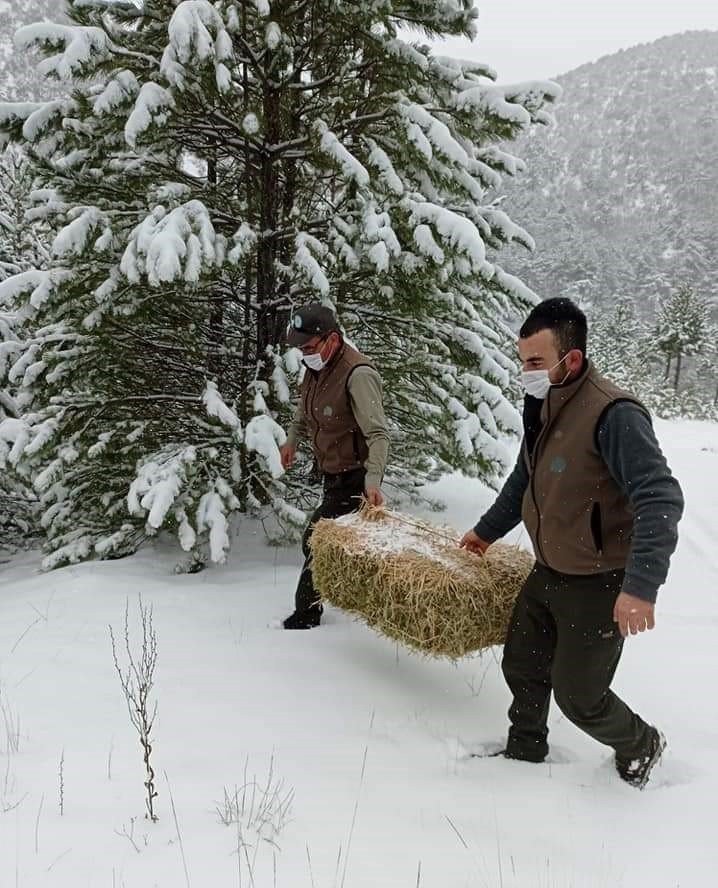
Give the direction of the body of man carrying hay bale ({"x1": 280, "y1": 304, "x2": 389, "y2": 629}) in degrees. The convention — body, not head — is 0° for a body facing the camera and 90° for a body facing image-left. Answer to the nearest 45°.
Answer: approximately 45°

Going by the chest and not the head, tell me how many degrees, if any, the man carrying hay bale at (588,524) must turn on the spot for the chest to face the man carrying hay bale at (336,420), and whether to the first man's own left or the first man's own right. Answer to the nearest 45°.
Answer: approximately 90° to the first man's own right

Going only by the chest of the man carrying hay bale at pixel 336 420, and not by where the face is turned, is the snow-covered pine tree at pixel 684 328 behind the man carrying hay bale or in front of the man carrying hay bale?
behind

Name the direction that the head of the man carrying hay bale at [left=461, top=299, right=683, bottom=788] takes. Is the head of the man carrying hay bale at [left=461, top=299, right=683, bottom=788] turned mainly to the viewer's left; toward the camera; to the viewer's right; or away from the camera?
to the viewer's left

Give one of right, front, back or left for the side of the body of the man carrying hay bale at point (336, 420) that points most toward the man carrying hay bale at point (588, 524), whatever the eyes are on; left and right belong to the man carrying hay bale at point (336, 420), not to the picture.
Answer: left

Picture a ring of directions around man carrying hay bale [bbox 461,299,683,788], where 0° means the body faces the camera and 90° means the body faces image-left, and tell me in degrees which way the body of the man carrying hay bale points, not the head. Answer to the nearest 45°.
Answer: approximately 45°

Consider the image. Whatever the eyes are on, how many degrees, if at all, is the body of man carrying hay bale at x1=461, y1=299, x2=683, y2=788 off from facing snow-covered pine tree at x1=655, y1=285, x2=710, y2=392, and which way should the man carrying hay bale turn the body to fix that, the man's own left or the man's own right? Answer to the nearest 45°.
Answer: approximately 135° to the man's own right

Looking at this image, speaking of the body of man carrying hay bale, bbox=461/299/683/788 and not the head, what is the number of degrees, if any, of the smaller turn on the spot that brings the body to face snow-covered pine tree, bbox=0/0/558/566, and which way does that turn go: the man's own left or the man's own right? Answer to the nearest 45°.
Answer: approximately 90° to the man's own right
